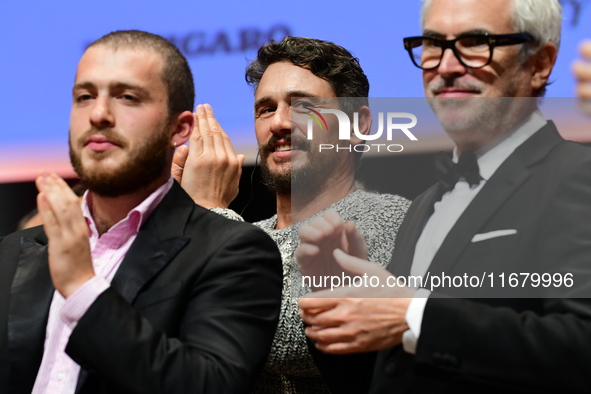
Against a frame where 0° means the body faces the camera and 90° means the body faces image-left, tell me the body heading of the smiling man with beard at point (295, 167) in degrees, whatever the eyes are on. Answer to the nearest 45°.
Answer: approximately 45°

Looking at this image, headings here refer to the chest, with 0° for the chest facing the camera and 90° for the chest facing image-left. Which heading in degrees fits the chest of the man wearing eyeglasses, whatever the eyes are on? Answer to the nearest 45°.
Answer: approximately 45°

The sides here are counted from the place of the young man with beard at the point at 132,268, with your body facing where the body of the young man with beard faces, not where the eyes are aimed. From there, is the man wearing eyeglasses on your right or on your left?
on your left

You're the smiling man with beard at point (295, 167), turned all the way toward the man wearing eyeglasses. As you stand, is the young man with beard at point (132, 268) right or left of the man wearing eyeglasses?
right

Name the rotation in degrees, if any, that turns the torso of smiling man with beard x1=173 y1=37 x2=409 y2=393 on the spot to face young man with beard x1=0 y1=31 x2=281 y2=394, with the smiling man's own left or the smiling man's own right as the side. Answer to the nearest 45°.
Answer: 0° — they already face them

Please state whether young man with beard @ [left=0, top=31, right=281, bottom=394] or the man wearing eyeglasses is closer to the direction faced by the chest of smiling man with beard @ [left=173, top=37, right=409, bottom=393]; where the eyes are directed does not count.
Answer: the young man with beard

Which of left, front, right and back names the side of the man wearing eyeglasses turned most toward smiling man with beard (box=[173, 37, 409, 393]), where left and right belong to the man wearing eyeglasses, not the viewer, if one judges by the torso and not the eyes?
right
